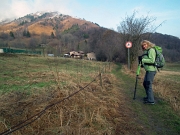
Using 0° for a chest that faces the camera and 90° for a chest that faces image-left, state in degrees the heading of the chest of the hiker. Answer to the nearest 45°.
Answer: approximately 90°
